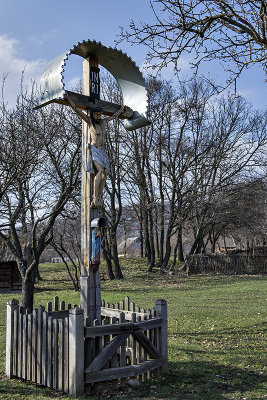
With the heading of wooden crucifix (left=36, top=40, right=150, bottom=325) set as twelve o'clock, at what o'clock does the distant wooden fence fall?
The distant wooden fence is roughly at 8 o'clock from the wooden crucifix.

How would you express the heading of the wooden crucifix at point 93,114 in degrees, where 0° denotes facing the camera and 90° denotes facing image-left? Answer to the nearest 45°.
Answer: approximately 315°

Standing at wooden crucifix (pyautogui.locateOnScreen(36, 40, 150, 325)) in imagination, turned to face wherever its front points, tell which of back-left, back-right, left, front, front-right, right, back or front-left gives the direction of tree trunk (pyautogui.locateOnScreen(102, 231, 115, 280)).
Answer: back-left
